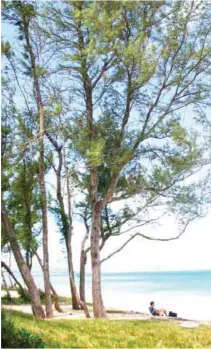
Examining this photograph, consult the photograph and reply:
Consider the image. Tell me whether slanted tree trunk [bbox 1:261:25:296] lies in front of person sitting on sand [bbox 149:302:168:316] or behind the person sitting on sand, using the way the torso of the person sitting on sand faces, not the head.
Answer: behind

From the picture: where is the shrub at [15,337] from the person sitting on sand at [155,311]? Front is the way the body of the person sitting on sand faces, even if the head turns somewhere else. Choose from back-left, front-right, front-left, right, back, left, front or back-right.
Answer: back-right

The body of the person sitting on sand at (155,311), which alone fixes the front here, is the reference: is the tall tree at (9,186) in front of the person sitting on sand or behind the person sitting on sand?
behind

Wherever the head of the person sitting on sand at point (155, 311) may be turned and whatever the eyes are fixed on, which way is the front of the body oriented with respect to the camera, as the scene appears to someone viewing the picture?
to the viewer's right
